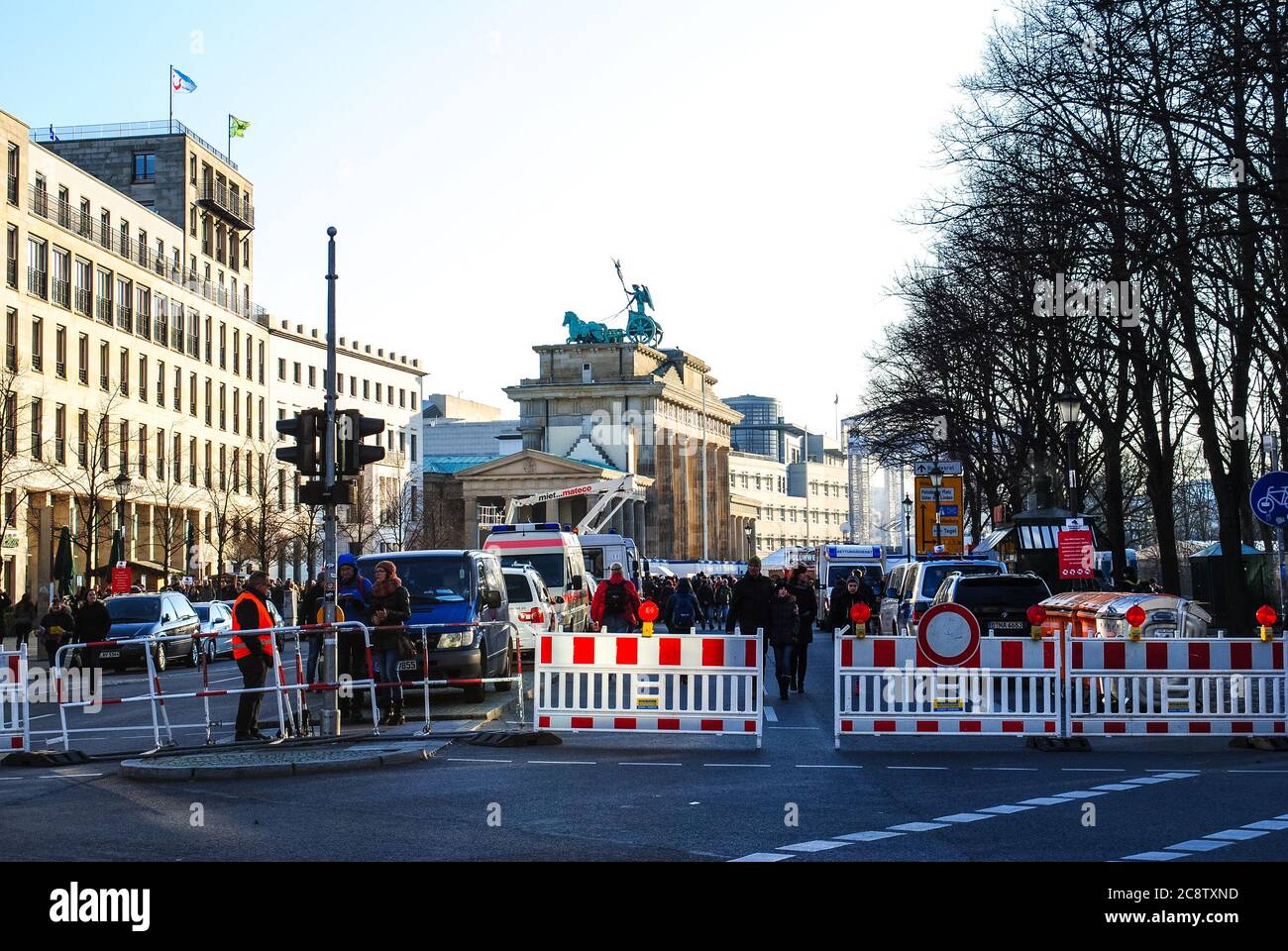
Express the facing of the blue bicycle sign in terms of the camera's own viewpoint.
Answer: facing the viewer

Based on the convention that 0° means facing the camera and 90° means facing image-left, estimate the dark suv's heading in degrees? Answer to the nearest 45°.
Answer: approximately 180°

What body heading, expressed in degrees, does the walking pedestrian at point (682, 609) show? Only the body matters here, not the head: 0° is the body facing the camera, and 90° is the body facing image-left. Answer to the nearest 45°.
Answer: approximately 180°

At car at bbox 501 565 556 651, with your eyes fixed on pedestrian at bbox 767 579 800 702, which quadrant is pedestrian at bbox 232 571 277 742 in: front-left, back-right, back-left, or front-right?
front-right

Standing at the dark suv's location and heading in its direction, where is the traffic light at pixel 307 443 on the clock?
The traffic light is roughly at 7 o'clock from the dark suv.

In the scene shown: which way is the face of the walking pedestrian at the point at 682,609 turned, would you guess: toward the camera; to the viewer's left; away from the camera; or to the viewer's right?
away from the camera

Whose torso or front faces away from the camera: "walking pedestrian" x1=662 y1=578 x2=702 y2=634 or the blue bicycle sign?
the walking pedestrian

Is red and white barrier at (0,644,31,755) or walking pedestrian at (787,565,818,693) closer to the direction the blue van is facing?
the red and white barrier
